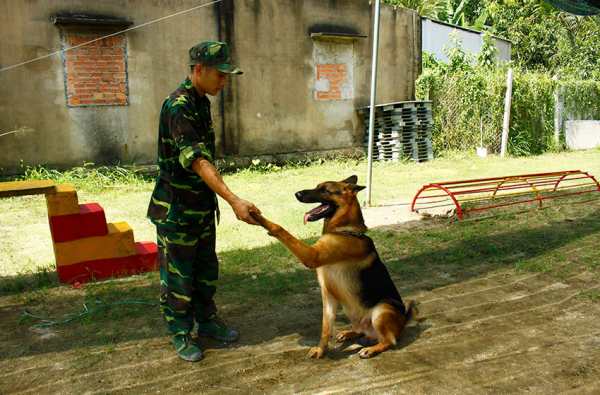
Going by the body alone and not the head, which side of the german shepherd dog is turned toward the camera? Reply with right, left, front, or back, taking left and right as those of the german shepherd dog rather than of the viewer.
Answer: left

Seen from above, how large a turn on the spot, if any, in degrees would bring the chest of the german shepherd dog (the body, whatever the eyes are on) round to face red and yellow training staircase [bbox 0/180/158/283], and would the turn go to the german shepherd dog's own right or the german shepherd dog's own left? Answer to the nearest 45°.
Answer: approximately 45° to the german shepherd dog's own right

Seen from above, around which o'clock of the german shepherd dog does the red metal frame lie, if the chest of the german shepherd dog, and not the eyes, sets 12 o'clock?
The red metal frame is roughly at 4 o'clock from the german shepherd dog.

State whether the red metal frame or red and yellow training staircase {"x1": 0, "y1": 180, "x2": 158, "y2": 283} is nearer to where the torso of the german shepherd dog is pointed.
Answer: the red and yellow training staircase
